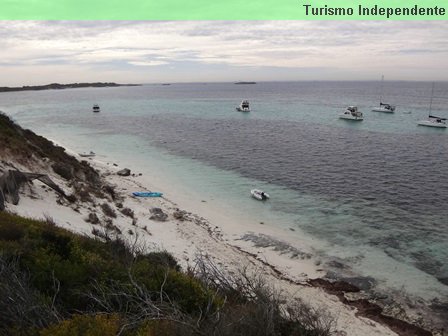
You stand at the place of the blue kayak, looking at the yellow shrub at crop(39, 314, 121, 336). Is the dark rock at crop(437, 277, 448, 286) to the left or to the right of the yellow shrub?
left

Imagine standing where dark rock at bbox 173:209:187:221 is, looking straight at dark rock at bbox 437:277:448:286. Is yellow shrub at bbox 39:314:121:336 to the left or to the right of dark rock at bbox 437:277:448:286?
right

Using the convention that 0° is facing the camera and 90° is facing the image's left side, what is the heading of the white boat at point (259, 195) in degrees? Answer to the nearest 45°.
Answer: approximately 135°

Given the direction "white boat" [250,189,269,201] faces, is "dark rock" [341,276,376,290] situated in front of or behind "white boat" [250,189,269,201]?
behind

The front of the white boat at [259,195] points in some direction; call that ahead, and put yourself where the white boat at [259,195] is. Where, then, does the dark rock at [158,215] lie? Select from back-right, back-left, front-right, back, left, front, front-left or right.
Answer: left

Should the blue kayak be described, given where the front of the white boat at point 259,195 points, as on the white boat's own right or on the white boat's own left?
on the white boat's own left

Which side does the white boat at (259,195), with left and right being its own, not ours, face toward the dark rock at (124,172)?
front
